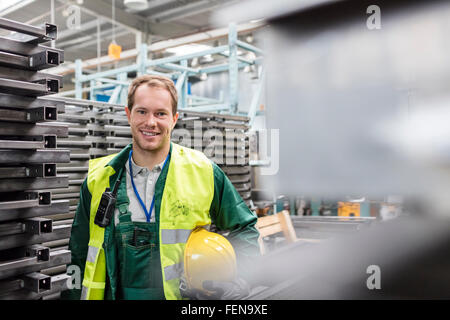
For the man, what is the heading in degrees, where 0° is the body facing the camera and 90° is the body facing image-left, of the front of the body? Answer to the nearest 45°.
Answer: approximately 0°

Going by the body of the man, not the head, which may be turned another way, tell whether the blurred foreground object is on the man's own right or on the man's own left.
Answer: on the man's own left

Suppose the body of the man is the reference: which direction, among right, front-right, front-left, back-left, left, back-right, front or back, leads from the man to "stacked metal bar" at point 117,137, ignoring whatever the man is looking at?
back
